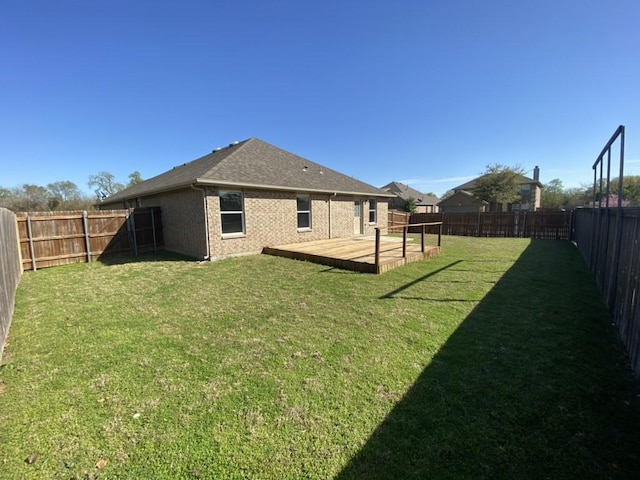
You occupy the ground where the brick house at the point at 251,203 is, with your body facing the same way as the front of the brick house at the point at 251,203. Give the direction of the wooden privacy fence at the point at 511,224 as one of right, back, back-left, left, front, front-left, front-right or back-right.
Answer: back-right

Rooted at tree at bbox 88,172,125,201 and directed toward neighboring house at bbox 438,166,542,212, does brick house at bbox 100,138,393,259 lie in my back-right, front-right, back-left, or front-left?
front-right

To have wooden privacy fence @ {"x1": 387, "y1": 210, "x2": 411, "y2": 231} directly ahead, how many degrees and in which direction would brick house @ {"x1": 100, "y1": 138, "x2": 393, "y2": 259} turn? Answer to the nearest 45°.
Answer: approximately 90° to its right

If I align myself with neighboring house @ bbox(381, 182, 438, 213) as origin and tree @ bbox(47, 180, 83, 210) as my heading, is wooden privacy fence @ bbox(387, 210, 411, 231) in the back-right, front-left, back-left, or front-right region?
front-left

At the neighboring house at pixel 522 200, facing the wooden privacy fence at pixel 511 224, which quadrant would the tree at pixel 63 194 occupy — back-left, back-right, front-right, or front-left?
front-right

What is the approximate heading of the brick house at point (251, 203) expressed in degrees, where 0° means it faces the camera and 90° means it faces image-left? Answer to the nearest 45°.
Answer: approximately 135°

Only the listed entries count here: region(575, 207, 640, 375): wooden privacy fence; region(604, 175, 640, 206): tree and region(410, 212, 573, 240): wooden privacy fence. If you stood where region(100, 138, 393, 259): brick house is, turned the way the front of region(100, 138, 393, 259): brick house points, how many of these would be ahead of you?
0

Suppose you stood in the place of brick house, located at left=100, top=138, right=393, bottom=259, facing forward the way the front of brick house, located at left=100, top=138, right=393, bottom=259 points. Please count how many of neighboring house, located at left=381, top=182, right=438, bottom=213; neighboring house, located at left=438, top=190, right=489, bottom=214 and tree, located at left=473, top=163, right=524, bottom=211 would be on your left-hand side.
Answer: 0

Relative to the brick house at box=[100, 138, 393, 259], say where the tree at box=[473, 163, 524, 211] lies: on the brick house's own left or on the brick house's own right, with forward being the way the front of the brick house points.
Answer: on the brick house's own right

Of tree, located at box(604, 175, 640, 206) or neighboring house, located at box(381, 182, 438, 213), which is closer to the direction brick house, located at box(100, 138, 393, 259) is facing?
the neighboring house

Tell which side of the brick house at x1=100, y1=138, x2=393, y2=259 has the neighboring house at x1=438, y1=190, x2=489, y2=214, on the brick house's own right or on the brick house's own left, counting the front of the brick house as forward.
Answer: on the brick house's own right

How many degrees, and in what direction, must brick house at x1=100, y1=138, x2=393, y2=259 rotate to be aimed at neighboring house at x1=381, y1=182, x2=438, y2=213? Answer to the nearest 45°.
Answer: approximately 90° to its right
